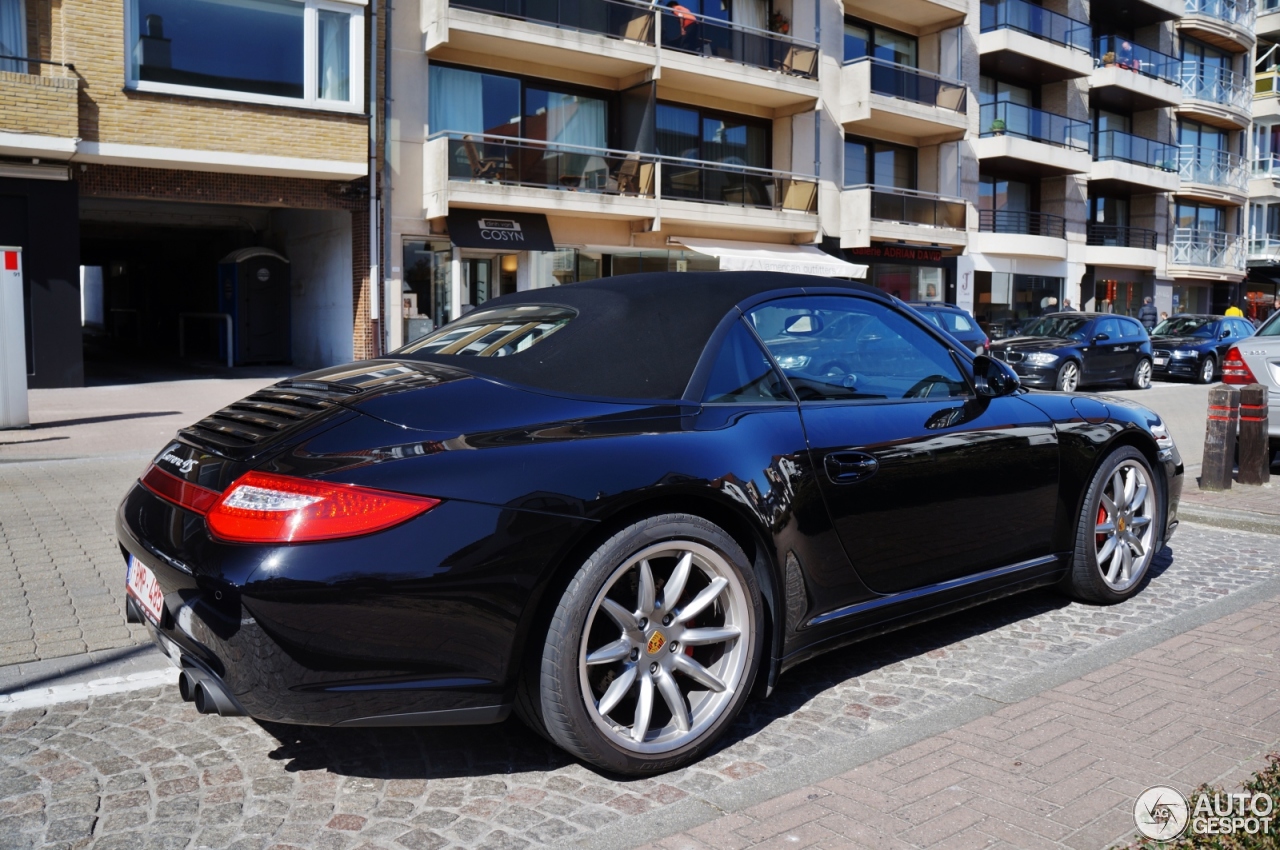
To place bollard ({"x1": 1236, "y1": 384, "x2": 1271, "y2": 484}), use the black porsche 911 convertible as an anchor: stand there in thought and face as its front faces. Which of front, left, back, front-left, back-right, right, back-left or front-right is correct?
front

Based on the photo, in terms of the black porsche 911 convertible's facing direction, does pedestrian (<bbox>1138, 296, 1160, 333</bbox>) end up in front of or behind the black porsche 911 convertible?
in front

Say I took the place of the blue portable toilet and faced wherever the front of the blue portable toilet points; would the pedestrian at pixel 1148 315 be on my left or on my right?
on my left

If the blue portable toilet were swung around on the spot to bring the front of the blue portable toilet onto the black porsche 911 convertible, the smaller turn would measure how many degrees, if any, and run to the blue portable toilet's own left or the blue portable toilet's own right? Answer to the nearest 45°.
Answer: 0° — it already faces it

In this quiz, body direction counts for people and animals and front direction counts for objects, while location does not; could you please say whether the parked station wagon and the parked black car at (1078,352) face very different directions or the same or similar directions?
same or similar directions

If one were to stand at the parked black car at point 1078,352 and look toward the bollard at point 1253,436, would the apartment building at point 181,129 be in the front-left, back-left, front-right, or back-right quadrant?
front-right

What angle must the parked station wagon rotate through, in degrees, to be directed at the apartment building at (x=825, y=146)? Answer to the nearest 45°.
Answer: approximately 45° to its right

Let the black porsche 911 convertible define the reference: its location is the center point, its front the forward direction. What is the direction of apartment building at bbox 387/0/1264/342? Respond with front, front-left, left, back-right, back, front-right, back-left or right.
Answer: front-left

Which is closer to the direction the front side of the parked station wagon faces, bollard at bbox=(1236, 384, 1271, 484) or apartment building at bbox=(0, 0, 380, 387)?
the apartment building

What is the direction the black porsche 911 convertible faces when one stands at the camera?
facing away from the viewer and to the right of the viewer

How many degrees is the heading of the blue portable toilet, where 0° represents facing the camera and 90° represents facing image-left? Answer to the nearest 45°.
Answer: approximately 0°

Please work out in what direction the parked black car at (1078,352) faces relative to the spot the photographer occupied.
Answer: facing the viewer and to the left of the viewer

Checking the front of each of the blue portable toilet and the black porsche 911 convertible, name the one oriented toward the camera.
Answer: the blue portable toilet

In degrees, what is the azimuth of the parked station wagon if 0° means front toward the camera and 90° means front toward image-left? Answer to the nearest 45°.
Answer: approximately 45°
